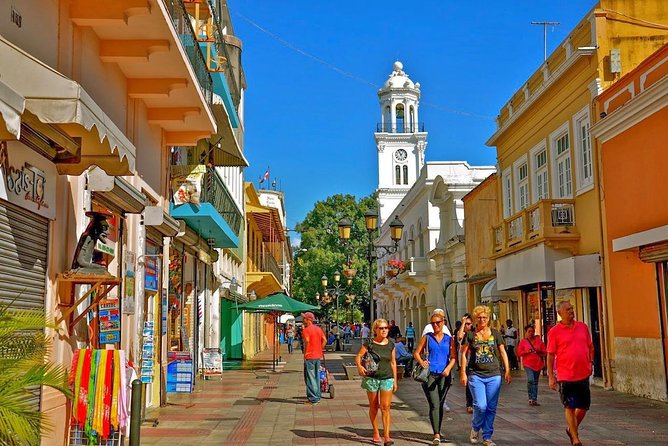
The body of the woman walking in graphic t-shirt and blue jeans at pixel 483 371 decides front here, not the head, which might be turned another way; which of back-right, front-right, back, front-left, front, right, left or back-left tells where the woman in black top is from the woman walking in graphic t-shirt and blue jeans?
right

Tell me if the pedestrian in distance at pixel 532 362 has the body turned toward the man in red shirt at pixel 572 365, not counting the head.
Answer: yes

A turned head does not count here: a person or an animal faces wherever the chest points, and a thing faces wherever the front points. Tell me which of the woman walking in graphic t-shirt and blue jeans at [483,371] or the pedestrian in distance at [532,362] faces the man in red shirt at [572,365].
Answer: the pedestrian in distance

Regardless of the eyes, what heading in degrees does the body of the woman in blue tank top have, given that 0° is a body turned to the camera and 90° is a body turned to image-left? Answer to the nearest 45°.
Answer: approximately 0°

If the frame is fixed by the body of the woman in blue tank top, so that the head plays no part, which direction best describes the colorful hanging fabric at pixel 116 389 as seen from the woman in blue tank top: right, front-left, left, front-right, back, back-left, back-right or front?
front-right

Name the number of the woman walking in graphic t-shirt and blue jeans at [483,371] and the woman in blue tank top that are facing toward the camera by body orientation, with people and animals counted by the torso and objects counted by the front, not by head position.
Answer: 2
